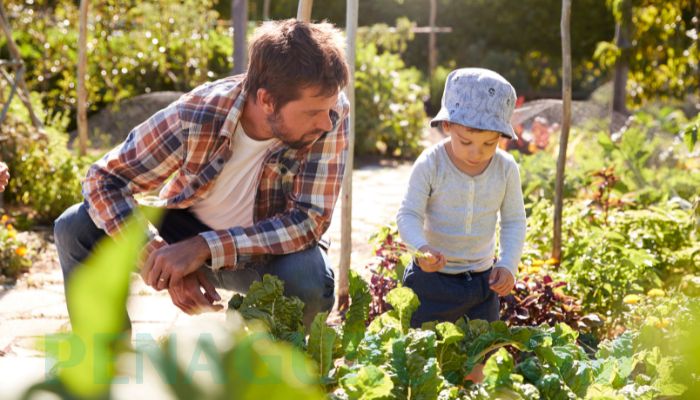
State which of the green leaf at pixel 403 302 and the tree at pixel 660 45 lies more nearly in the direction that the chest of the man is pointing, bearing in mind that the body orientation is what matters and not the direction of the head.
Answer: the green leaf

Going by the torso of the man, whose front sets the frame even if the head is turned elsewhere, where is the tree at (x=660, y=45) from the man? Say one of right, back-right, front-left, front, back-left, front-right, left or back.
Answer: back-left

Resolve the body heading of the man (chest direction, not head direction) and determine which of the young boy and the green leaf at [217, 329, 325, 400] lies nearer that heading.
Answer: the green leaf

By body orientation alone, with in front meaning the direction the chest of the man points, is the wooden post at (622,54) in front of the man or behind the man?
behind

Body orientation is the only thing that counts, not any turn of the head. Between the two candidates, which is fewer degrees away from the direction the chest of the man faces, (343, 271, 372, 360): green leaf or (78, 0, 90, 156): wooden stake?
the green leaf

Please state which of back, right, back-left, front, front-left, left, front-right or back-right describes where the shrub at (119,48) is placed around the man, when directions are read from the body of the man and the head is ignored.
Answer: back

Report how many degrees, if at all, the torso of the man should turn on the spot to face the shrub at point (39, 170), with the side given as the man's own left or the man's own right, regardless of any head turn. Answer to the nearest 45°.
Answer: approximately 180°

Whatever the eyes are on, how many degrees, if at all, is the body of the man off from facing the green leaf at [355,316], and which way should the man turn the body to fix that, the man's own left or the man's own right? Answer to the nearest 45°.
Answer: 0° — they already face it

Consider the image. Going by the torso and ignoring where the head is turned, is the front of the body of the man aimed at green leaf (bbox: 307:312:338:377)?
yes

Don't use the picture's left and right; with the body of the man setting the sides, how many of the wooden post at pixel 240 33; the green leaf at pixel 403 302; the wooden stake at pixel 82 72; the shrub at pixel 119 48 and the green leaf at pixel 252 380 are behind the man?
3

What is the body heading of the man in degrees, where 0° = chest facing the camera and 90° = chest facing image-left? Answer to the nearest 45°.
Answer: approximately 0°

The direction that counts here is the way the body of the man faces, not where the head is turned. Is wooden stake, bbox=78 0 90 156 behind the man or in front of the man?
behind

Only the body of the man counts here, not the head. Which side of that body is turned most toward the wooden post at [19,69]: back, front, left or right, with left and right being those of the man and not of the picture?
back
